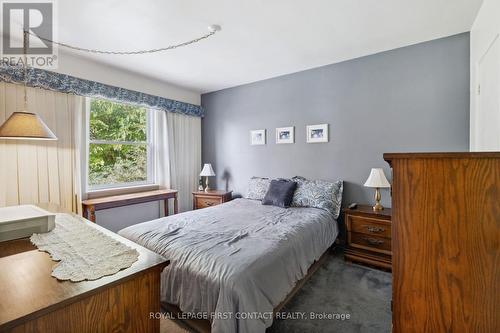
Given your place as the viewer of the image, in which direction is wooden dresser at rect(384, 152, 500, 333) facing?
facing to the left of the viewer

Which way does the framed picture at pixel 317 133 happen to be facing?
toward the camera

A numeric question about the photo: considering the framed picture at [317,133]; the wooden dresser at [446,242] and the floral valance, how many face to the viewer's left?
1

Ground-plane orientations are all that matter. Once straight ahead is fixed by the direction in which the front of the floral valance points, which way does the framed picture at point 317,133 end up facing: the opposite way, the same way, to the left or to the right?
to the right

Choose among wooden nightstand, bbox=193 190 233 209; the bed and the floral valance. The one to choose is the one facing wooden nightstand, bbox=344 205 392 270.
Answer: the floral valance

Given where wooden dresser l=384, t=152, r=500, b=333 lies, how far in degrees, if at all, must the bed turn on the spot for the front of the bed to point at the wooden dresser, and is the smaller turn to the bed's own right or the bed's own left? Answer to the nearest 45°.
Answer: approximately 90° to the bed's own left

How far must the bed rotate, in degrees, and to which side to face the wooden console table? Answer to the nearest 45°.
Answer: approximately 90° to its right

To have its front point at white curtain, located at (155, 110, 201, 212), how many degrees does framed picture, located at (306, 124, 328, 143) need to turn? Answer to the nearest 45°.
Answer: approximately 90° to its right

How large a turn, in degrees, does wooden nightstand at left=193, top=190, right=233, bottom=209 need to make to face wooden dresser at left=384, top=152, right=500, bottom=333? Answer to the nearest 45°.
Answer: approximately 45° to its left

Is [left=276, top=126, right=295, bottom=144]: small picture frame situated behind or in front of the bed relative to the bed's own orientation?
behind

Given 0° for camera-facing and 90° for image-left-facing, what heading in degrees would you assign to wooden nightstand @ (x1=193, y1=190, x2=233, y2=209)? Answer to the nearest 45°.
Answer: approximately 45°

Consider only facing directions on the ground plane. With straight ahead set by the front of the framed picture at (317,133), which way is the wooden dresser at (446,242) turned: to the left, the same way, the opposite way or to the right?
to the right

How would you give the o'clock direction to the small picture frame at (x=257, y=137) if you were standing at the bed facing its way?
The small picture frame is roughly at 5 o'clock from the bed.

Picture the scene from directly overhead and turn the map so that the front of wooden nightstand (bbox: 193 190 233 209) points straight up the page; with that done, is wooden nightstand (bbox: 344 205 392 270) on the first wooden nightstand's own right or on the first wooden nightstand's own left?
on the first wooden nightstand's own left

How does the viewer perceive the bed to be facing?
facing the viewer and to the left of the viewer
